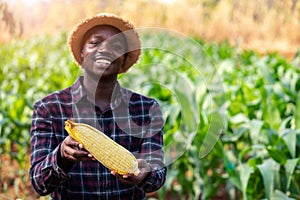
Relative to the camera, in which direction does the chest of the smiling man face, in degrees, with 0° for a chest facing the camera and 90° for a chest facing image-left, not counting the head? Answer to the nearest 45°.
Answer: approximately 0°
